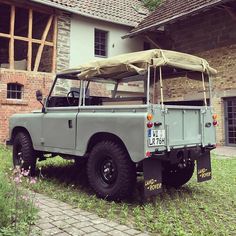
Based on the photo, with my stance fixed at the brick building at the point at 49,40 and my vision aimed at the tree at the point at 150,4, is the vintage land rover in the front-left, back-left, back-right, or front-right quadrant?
back-right

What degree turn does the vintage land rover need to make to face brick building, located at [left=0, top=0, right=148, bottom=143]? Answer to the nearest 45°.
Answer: approximately 45° to its right

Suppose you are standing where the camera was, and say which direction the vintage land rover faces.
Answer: facing away from the viewer and to the left of the viewer

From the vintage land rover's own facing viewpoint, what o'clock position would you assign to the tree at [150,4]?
The tree is roughly at 2 o'clock from the vintage land rover.
